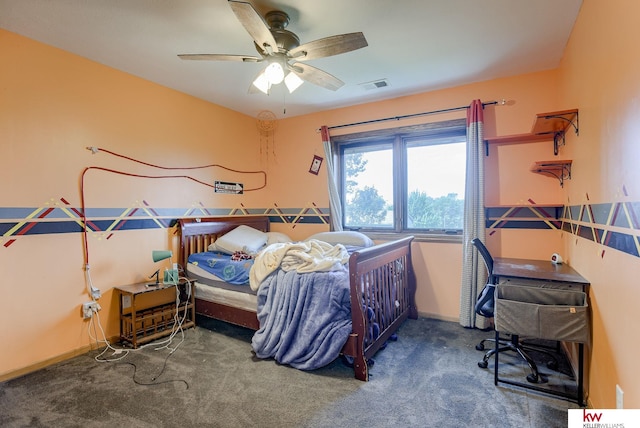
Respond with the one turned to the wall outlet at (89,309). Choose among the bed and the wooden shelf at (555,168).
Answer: the wooden shelf

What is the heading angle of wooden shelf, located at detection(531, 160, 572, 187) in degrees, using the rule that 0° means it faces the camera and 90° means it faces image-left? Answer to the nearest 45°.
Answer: approximately 45°

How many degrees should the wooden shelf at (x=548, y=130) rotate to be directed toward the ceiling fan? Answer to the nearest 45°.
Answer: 0° — it already faces it

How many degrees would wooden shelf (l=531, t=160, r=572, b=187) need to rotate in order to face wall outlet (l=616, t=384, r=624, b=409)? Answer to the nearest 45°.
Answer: approximately 45° to its left

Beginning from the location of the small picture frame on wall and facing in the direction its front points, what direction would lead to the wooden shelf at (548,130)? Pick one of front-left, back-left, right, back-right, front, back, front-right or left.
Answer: front-left

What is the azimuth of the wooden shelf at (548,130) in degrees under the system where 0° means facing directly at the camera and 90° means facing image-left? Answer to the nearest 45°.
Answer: approximately 45°

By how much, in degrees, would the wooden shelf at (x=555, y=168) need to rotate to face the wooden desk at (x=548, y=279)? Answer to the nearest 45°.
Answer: approximately 45° to its left

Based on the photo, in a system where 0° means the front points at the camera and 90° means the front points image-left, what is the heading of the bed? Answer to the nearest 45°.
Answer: approximately 315°

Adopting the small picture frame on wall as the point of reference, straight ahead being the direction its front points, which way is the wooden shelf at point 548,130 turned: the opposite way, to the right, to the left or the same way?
to the right

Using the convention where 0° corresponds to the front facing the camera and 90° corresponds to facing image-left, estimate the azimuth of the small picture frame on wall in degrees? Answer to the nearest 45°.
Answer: approximately 0°

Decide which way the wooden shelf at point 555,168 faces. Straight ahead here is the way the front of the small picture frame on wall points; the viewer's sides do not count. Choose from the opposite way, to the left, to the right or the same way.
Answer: to the right
